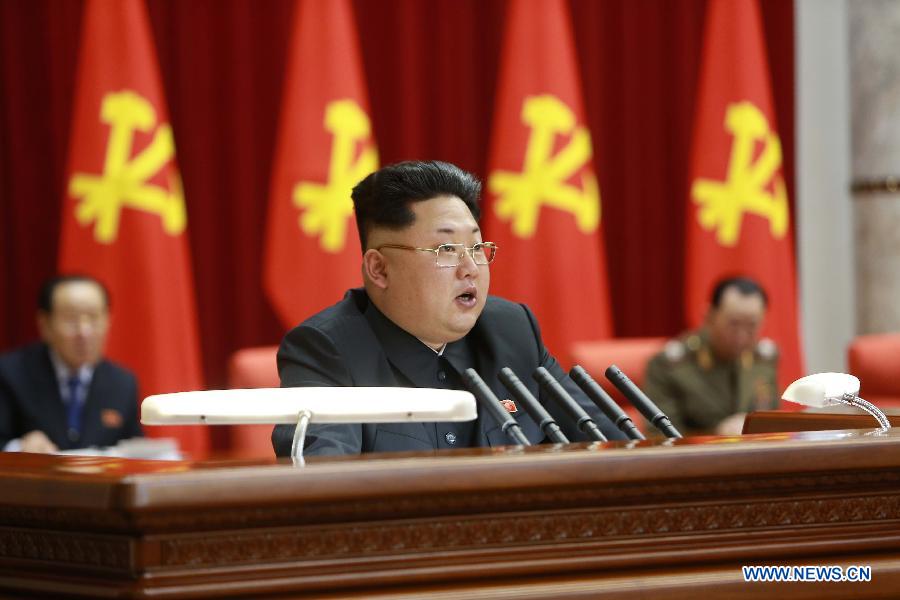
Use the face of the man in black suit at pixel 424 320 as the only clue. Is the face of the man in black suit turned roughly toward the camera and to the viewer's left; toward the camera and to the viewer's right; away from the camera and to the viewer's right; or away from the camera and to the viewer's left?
toward the camera and to the viewer's right

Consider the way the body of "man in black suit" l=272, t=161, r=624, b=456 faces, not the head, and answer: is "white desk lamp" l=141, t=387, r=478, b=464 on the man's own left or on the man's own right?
on the man's own right

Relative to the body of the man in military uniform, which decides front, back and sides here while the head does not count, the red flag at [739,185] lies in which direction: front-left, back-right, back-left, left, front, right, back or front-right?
back-left

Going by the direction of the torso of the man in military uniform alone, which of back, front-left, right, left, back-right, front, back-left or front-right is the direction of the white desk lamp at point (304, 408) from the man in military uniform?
front-right

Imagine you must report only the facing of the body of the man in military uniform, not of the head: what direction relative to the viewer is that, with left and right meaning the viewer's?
facing the viewer and to the right of the viewer

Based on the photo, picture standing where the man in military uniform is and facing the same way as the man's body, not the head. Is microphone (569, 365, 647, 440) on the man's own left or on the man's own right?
on the man's own right

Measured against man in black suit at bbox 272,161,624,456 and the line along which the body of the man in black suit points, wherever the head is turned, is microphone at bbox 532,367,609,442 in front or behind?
in front

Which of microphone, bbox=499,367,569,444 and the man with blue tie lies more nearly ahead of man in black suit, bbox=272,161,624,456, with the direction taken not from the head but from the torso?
the microphone

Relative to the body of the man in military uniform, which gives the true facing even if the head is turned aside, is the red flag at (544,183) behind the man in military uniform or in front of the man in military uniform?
behind

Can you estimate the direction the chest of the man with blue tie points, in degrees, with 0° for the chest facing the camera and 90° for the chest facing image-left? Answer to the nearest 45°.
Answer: approximately 0°
